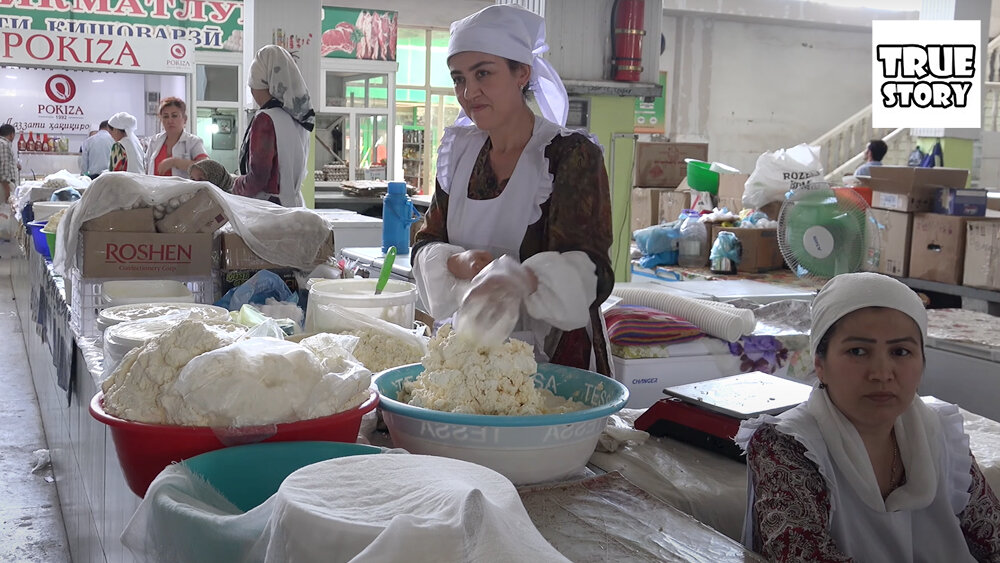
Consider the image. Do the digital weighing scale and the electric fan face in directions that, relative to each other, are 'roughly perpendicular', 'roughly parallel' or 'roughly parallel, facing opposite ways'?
roughly parallel

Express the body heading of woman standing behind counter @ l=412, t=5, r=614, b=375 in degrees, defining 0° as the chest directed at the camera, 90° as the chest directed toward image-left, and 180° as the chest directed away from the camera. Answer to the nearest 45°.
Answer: approximately 45°

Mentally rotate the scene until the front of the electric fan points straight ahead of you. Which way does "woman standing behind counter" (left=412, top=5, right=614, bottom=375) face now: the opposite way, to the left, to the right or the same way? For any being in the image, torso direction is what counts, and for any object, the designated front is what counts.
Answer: the same way

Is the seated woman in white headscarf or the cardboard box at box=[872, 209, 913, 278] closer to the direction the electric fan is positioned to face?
the seated woman in white headscarf

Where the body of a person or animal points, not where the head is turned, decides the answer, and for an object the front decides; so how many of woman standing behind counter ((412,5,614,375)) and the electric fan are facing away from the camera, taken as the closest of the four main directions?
0

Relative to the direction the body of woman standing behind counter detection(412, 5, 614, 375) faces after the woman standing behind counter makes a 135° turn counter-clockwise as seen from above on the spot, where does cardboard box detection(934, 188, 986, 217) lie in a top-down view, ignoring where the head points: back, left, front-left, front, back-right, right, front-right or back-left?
front-left

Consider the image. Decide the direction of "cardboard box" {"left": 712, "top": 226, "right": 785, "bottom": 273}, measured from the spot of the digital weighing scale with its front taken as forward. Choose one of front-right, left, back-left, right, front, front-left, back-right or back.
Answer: back-right

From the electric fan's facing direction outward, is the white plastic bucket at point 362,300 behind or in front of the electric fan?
in front

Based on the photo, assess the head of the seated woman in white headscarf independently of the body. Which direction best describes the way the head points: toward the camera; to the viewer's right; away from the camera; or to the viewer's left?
toward the camera

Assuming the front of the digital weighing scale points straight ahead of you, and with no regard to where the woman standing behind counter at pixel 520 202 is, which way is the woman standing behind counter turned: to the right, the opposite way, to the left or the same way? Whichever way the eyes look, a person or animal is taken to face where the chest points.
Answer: the same way

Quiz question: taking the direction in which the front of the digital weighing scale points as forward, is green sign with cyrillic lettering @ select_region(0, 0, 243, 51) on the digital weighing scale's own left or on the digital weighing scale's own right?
on the digital weighing scale's own right

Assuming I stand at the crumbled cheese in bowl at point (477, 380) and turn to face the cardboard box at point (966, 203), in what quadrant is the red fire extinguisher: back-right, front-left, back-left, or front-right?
front-left

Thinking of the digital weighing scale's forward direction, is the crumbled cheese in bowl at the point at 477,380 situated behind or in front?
in front

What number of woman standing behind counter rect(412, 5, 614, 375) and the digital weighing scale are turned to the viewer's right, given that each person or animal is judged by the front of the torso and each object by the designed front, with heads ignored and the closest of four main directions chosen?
0

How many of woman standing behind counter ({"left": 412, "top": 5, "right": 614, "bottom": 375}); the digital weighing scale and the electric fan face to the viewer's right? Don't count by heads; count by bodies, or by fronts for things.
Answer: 0

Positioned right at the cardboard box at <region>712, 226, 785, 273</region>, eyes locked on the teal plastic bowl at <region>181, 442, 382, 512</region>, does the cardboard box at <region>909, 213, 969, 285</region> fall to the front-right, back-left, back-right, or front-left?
back-left

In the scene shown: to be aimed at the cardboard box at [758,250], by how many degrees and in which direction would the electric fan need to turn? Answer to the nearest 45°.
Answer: approximately 135° to its right
